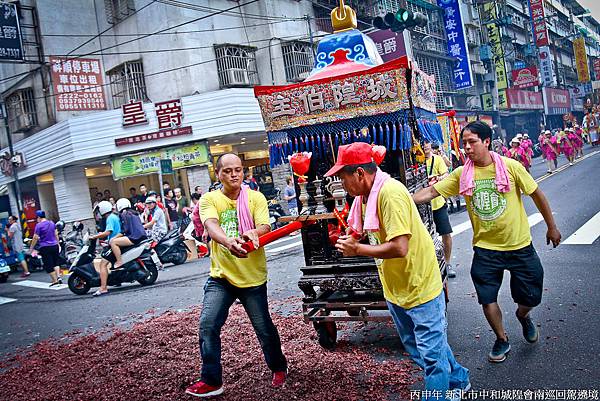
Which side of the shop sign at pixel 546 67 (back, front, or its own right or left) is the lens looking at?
front

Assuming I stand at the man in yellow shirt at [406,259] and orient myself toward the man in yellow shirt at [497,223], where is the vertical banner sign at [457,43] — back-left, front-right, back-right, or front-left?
front-left

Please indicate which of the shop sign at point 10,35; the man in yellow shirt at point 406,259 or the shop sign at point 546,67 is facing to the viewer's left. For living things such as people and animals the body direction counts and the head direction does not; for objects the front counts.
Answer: the man in yellow shirt

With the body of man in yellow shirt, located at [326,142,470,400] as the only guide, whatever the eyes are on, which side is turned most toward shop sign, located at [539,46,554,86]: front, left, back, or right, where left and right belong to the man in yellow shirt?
right

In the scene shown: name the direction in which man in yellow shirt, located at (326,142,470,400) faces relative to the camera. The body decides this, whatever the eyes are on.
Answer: to the viewer's left

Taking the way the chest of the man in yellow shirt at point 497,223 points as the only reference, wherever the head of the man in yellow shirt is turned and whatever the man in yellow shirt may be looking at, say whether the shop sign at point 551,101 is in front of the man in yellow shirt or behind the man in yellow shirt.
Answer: behind

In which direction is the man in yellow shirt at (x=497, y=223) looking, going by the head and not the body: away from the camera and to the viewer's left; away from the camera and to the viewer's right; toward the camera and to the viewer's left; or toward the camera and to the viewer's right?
toward the camera and to the viewer's left

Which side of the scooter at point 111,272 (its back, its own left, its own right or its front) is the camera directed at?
left

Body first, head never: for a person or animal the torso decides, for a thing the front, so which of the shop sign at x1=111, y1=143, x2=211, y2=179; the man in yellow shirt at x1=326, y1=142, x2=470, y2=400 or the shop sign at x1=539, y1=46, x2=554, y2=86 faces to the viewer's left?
the man in yellow shirt

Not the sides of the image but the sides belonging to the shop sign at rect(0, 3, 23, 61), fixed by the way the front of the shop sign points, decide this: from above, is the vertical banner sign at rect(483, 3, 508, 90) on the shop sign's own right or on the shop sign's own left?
on the shop sign's own left

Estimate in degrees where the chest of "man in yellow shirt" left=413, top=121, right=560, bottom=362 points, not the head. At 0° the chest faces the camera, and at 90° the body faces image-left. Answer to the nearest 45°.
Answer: approximately 45°

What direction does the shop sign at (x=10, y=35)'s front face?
toward the camera

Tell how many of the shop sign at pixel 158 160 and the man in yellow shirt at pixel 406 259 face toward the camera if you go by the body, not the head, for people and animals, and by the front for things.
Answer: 1
